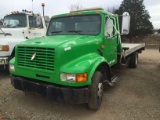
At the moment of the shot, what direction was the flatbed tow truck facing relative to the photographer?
facing the viewer and to the left of the viewer
